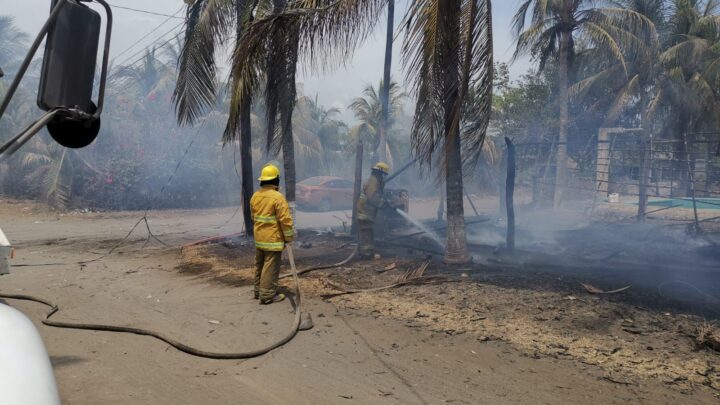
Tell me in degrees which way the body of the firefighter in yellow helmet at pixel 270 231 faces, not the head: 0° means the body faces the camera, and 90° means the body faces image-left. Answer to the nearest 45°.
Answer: approximately 225°

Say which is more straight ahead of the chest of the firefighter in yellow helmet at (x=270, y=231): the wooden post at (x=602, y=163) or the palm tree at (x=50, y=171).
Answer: the wooden post

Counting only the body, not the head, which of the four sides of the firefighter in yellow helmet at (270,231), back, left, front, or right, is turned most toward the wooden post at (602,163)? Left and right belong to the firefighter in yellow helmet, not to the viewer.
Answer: front

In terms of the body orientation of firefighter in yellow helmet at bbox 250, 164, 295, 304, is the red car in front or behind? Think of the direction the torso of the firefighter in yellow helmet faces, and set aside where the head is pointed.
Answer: in front

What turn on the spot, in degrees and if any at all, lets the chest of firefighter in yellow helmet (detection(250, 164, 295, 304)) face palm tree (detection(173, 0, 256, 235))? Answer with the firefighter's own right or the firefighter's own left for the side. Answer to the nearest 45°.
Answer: approximately 45° to the firefighter's own left

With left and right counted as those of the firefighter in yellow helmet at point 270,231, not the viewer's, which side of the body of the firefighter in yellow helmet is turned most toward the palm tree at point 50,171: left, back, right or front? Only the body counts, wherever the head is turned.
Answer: left

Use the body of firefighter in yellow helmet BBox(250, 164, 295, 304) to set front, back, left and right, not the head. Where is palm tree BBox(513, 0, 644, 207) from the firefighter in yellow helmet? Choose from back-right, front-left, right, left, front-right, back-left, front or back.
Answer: front

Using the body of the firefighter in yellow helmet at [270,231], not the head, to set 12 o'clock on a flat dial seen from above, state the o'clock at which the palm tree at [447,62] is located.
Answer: The palm tree is roughly at 2 o'clock from the firefighter in yellow helmet.

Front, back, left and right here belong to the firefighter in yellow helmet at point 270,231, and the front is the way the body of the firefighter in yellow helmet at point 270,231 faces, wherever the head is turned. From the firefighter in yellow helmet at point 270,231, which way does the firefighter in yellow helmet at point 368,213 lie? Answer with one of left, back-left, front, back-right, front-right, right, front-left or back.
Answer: front
